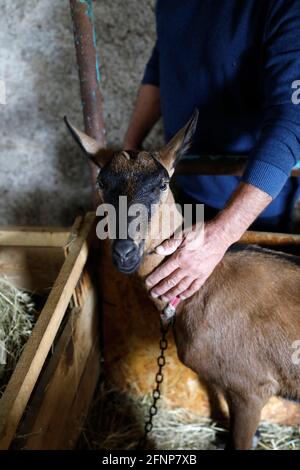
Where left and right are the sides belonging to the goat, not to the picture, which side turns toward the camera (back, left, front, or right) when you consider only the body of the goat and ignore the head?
left

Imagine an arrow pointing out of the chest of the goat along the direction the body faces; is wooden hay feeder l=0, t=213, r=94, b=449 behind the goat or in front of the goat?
in front

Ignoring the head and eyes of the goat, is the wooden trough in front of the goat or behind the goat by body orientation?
in front
